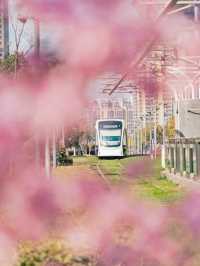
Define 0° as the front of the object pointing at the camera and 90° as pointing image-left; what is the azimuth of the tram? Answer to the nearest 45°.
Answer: approximately 0°

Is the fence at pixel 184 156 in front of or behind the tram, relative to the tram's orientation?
in front

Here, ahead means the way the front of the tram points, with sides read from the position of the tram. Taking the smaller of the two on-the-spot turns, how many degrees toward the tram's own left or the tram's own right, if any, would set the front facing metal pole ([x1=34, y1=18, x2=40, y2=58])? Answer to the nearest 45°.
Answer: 0° — it already faces it

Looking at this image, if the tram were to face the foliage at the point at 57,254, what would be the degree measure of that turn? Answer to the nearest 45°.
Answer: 0° — it already faces it

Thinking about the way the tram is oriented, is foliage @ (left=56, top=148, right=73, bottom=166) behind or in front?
in front

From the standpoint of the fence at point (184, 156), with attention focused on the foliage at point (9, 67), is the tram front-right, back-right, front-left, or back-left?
front-right
